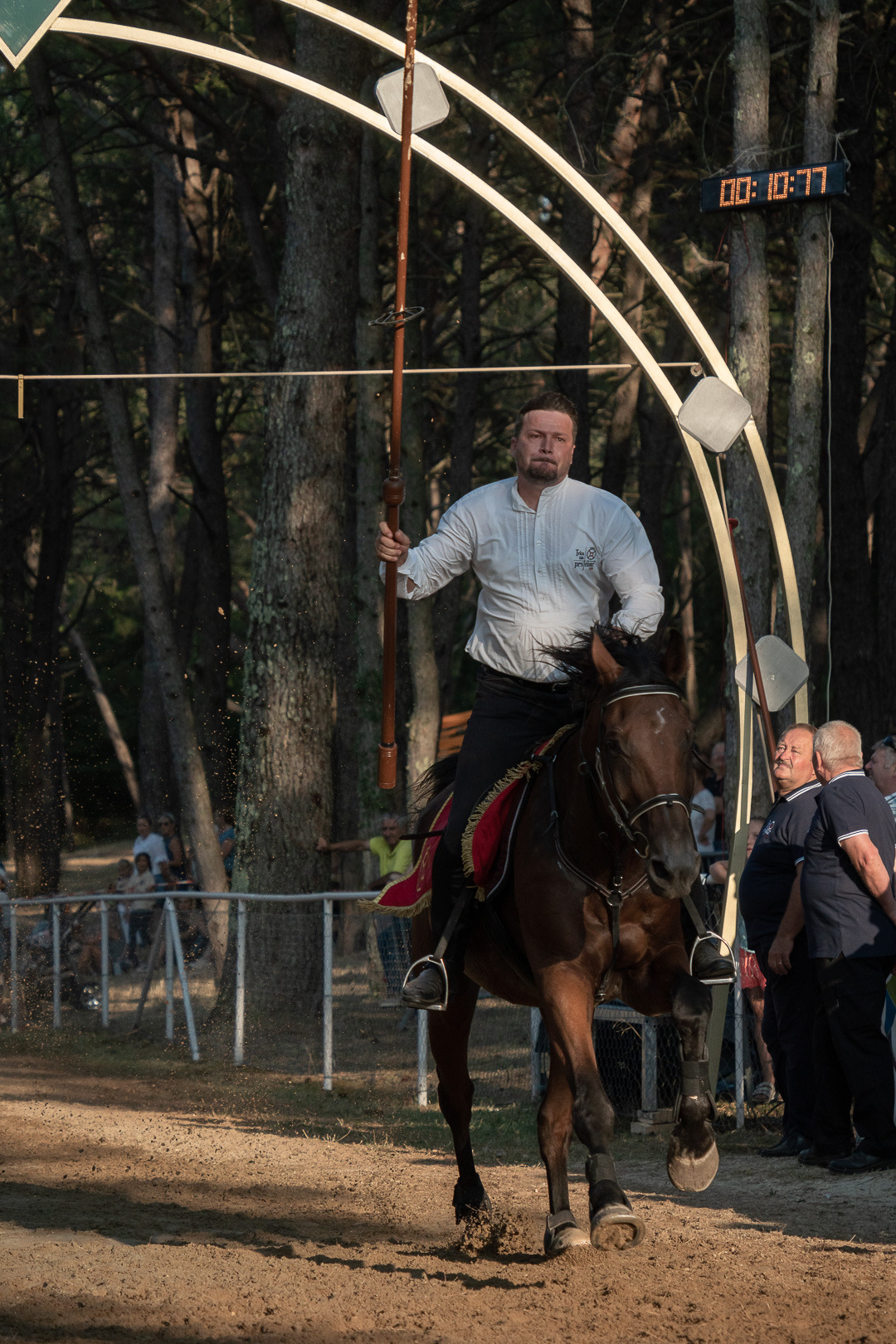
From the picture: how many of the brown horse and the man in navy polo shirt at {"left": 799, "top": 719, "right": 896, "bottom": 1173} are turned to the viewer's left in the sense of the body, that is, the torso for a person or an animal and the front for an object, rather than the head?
1

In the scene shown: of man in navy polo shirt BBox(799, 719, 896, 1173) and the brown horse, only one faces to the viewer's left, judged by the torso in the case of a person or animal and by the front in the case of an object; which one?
the man in navy polo shirt

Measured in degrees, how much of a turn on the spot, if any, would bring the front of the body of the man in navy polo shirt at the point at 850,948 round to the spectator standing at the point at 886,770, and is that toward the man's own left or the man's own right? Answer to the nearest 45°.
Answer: approximately 90° to the man's own right

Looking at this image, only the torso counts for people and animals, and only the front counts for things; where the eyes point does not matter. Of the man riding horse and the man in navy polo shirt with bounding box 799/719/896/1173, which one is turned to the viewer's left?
the man in navy polo shirt

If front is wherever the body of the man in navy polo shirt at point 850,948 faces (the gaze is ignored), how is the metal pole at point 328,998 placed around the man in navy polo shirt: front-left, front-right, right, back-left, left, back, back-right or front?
front-right

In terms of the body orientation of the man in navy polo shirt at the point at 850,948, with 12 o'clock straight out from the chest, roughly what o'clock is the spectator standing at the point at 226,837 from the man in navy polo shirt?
The spectator standing is roughly at 2 o'clock from the man in navy polo shirt.

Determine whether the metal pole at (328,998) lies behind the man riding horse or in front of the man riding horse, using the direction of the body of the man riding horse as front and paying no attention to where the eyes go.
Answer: behind

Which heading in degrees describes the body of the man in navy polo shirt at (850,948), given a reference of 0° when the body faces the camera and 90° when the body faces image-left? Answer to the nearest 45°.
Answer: approximately 90°

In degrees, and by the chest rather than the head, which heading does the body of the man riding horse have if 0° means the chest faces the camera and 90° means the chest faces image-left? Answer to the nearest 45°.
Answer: approximately 0°

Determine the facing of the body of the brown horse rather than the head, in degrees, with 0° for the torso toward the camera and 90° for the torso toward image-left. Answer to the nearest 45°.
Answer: approximately 315°
